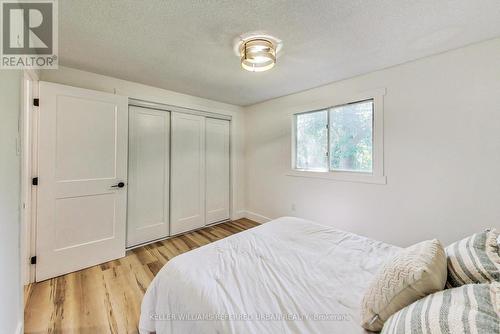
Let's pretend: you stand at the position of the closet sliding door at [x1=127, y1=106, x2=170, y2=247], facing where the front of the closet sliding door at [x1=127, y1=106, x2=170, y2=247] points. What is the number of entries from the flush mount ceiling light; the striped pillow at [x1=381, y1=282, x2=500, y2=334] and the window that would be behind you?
0

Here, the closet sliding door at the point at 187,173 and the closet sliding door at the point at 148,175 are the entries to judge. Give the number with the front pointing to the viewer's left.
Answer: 0

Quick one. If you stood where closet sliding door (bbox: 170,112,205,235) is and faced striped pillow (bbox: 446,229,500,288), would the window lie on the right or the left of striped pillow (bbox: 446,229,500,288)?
left

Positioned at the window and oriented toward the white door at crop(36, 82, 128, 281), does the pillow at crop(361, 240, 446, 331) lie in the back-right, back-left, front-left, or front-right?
front-left

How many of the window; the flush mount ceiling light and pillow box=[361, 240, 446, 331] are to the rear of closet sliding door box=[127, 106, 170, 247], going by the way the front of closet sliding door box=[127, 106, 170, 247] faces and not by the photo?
0

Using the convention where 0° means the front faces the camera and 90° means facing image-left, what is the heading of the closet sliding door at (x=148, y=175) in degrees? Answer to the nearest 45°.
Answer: approximately 315°

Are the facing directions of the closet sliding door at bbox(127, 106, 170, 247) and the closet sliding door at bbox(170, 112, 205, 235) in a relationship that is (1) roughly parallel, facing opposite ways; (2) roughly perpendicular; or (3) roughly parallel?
roughly parallel

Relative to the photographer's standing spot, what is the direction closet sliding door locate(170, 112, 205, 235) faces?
facing the viewer and to the right of the viewer

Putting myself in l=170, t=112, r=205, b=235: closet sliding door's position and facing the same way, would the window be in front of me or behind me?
in front

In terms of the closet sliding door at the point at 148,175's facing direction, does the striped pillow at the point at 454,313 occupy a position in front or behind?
in front

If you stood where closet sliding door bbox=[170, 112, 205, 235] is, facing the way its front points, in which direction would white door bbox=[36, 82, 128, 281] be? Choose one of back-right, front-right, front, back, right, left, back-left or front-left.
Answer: right

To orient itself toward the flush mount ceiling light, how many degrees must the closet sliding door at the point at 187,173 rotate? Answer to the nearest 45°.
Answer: approximately 45° to its right

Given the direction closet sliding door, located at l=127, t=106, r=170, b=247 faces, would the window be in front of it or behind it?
in front
